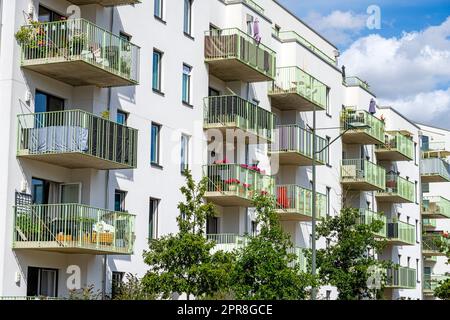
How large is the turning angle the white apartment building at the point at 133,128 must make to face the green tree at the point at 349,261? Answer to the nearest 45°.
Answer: approximately 90° to its left

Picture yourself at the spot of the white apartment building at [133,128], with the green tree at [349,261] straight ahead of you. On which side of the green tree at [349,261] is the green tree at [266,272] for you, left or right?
right

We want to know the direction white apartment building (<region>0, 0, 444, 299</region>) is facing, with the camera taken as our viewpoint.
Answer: facing the viewer and to the right of the viewer
